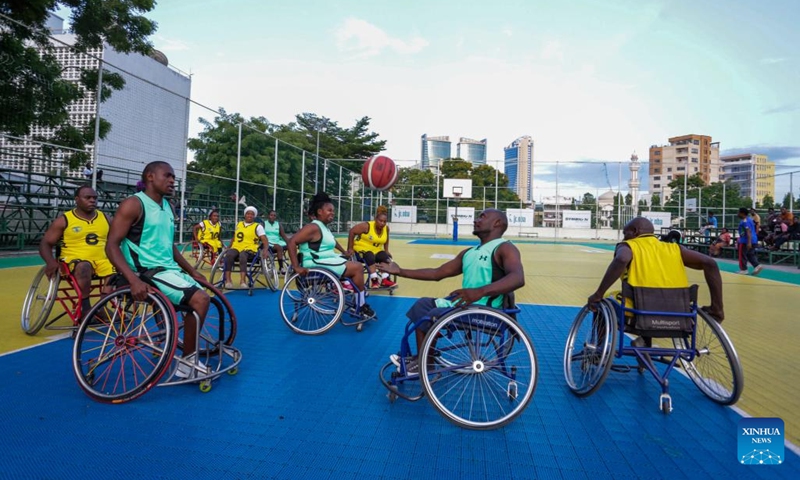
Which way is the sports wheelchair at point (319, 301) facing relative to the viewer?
to the viewer's right

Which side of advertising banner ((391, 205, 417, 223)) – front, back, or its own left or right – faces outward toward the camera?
front

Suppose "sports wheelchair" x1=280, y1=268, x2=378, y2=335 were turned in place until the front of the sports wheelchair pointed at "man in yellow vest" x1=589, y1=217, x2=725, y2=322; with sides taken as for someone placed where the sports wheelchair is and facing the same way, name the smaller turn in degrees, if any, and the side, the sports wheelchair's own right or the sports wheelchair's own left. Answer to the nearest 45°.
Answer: approximately 45° to the sports wheelchair's own right

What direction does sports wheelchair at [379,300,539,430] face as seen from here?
to the viewer's left

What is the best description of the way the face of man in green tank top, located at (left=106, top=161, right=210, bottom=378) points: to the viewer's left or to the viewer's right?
to the viewer's right

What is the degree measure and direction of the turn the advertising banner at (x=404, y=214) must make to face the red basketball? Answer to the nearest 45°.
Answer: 0° — it already faces it

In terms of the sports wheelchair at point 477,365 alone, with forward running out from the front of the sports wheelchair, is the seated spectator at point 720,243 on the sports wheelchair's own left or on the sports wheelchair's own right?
on the sports wheelchair's own right

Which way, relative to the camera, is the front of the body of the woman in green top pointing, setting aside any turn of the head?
to the viewer's right

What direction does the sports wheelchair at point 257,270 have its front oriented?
toward the camera

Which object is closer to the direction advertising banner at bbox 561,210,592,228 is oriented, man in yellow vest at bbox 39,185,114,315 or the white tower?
the man in yellow vest

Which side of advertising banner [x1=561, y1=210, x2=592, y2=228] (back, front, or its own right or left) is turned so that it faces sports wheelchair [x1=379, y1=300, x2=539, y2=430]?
front
